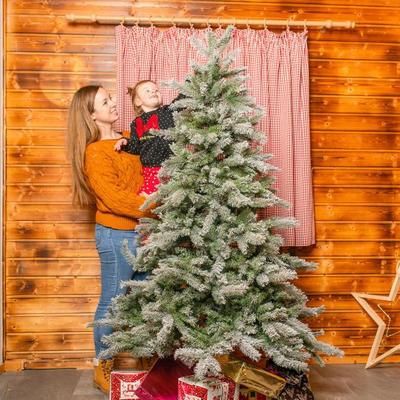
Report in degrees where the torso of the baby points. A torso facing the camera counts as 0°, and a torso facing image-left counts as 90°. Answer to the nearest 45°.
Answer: approximately 315°

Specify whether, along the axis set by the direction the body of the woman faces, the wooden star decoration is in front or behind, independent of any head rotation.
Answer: in front

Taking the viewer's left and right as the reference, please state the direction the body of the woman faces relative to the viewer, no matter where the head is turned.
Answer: facing to the right of the viewer
